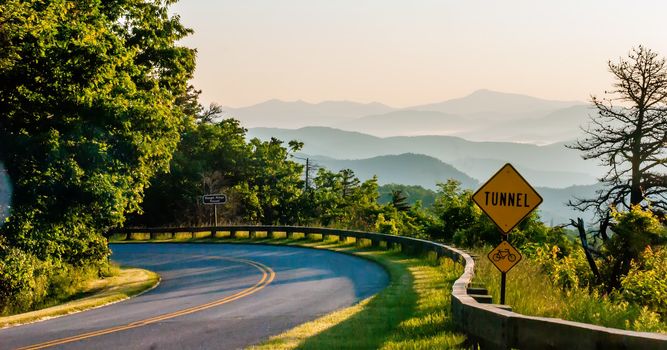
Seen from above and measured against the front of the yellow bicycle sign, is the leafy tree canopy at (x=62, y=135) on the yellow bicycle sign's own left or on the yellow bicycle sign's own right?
on the yellow bicycle sign's own right

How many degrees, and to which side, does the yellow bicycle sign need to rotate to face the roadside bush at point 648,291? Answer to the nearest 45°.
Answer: approximately 135° to its left

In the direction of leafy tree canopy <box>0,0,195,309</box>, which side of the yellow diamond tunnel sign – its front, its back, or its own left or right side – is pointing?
right

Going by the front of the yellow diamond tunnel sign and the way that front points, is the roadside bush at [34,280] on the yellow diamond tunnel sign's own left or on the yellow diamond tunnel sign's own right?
on the yellow diamond tunnel sign's own right

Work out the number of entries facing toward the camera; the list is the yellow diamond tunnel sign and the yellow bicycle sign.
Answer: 2

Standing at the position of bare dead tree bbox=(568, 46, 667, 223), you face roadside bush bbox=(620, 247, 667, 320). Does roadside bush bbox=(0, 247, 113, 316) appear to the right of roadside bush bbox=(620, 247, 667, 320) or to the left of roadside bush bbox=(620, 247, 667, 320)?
right

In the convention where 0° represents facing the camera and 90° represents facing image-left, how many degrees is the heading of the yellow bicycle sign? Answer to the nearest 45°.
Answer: approximately 0°
